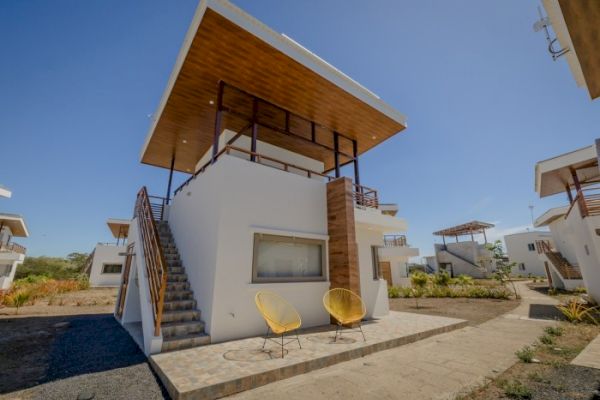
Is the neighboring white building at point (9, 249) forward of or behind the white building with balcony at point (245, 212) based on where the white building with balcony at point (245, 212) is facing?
behind

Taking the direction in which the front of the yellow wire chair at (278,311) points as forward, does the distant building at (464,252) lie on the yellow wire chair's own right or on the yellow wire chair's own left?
on the yellow wire chair's own left

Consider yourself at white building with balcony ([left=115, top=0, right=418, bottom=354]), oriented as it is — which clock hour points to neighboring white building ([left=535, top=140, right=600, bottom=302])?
The neighboring white building is roughly at 10 o'clock from the white building with balcony.

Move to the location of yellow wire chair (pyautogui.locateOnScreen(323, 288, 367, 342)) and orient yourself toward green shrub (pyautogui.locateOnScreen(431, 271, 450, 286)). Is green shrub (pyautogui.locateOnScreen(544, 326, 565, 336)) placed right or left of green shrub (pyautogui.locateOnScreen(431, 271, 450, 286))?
right

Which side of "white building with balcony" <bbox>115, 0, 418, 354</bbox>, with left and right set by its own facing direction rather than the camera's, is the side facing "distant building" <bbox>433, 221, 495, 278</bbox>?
left

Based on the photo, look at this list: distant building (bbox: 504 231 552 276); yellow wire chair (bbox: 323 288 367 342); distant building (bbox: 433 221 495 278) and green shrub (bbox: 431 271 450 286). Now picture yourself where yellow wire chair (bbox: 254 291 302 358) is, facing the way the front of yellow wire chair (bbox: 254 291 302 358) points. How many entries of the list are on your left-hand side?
4

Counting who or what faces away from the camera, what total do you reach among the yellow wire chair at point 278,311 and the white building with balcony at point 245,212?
0

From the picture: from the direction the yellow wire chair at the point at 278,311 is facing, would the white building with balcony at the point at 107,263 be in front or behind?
behind

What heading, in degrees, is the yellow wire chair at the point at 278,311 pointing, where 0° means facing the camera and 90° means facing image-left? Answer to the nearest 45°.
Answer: approximately 315°

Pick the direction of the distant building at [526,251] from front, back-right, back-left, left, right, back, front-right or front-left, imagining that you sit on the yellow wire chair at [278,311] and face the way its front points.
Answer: left

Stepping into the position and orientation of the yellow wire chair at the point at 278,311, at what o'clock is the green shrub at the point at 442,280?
The green shrub is roughly at 9 o'clock from the yellow wire chair.
